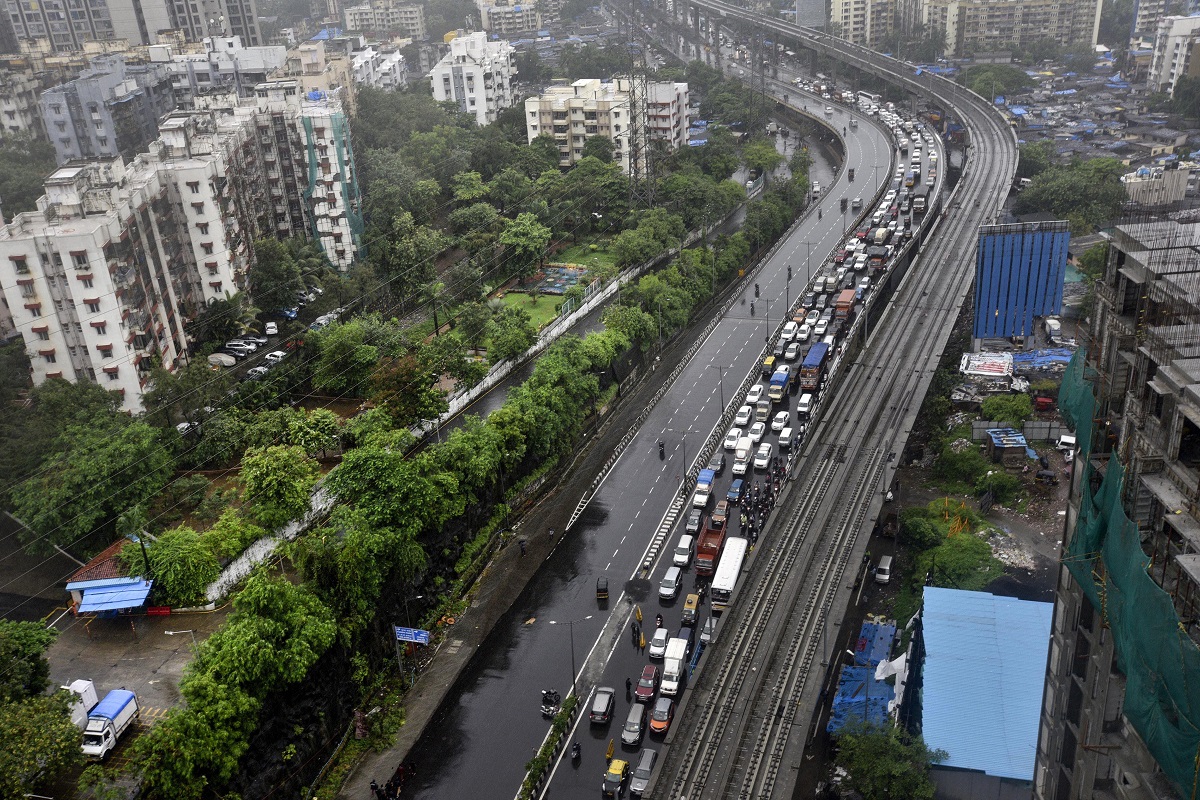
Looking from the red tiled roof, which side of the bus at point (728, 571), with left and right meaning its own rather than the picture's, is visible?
right

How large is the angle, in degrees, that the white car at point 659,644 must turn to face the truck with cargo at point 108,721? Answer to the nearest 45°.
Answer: approximately 45° to its right

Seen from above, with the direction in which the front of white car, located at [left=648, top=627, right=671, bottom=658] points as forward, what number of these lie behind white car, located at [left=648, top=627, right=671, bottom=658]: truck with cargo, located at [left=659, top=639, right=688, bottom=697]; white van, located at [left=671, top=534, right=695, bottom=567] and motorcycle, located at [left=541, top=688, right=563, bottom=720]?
1

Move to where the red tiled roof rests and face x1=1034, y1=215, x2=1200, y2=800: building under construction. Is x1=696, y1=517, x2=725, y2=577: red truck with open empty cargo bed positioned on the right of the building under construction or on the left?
left

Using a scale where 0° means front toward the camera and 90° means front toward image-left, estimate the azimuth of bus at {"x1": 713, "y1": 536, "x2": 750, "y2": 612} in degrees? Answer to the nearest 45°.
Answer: approximately 0°

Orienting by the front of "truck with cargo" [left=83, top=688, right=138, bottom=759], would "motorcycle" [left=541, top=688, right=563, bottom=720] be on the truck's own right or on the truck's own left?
on the truck's own left

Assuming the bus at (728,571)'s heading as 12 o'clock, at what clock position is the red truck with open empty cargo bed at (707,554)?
The red truck with open empty cargo bed is roughly at 5 o'clock from the bus.

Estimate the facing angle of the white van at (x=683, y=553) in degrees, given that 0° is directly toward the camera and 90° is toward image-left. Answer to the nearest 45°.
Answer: approximately 0°

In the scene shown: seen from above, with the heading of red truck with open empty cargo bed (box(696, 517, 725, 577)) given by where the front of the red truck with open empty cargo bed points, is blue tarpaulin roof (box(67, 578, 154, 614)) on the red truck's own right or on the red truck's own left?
on the red truck's own right

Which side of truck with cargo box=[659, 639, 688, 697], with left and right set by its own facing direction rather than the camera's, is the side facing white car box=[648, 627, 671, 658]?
back
